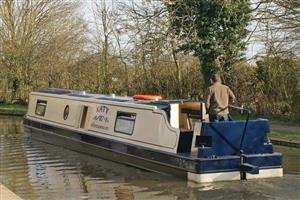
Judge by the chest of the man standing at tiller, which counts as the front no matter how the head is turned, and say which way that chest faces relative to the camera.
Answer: away from the camera

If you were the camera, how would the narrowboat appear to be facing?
facing away from the viewer and to the left of the viewer

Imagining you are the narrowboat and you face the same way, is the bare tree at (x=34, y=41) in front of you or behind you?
in front
